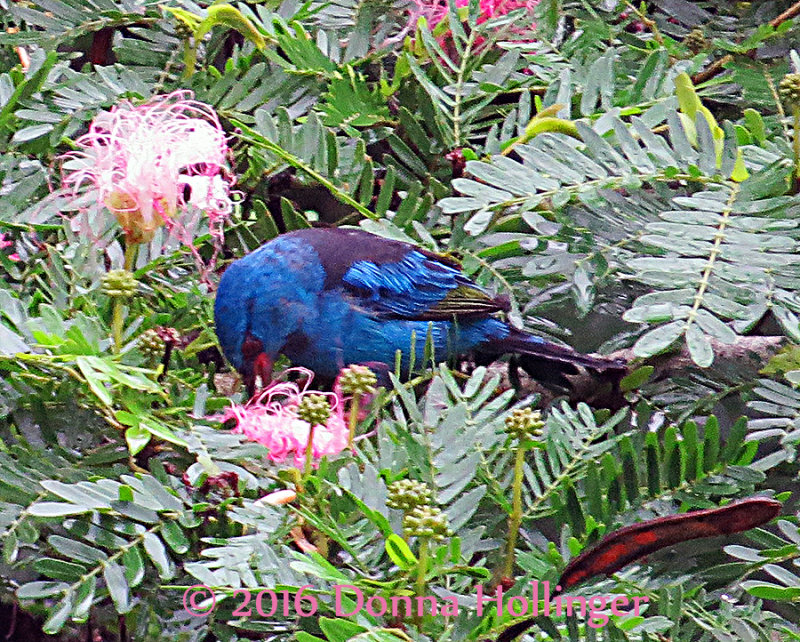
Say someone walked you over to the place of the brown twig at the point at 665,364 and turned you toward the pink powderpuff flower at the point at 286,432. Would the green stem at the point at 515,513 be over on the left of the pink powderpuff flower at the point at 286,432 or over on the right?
left

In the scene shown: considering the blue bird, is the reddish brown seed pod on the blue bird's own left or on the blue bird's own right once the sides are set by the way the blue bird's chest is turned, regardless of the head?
on the blue bird's own left

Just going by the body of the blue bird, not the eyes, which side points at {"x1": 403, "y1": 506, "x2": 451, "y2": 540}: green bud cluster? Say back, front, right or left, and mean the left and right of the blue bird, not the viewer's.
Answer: left

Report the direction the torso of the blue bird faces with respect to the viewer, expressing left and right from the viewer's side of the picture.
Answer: facing to the left of the viewer

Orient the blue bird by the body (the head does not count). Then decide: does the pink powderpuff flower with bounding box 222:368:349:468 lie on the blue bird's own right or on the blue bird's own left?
on the blue bird's own left

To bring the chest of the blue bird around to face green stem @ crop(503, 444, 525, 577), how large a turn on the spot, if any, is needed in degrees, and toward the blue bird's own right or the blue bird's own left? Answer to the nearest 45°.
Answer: approximately 90° to the blue bird's own left
